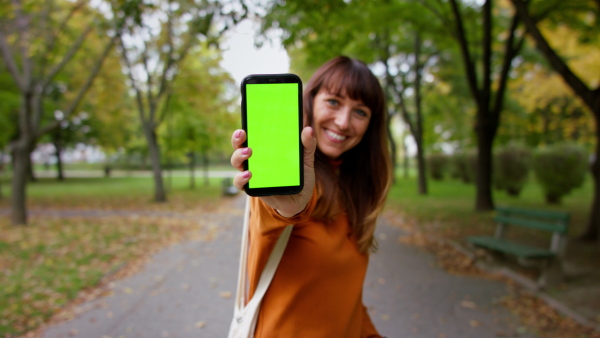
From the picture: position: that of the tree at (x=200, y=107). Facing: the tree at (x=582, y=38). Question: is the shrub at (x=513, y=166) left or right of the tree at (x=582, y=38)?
left

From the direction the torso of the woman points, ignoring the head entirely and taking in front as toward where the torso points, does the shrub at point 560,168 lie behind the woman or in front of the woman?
behind

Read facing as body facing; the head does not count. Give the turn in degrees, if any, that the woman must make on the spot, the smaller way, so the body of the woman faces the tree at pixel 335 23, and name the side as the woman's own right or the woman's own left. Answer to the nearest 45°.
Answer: approximately 180°

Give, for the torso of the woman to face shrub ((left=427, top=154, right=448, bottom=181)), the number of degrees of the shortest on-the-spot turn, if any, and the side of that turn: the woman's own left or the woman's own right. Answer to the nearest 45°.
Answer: approximately 180°

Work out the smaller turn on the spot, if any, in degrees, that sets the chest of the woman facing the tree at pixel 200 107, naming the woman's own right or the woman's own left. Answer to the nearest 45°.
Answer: approximately 180°

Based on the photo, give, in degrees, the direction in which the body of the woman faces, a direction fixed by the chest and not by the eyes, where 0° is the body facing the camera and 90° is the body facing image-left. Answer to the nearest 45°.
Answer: approximately 0°

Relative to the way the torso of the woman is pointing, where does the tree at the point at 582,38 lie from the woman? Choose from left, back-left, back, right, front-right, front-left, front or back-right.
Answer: back-left
